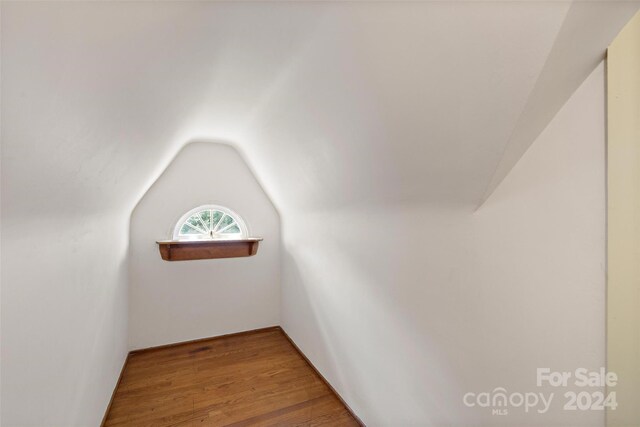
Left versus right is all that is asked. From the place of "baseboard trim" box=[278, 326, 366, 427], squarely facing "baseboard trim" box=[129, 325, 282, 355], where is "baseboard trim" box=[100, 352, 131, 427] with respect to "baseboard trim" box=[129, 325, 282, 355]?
left

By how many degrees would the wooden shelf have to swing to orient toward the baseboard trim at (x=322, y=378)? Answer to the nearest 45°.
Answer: approximately 45° to its left

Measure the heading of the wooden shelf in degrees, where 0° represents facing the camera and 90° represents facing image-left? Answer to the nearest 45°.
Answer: approximately 0°
